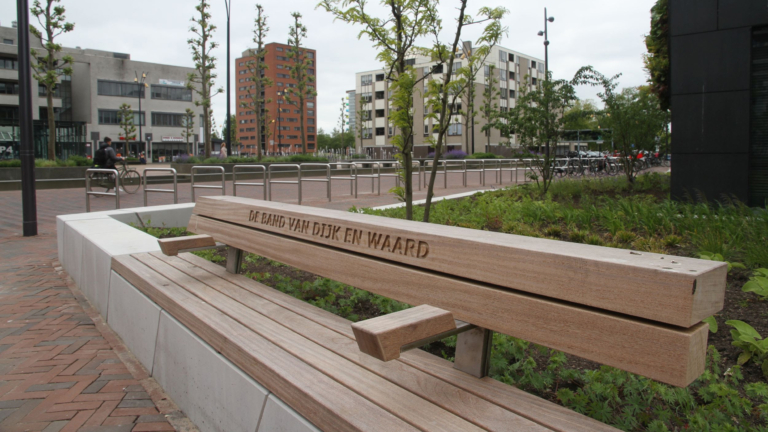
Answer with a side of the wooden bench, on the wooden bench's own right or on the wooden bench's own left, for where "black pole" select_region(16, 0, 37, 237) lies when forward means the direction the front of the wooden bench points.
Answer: on the wooden bench's own right

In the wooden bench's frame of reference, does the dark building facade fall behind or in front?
behind

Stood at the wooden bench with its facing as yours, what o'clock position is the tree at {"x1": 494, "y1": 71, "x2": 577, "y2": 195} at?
The tree is roughly at 5 o'clock from the wooden bench.

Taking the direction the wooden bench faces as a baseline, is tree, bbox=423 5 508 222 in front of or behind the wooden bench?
behind

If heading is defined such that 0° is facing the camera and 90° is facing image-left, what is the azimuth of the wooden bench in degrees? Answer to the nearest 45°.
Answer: approximately 45°

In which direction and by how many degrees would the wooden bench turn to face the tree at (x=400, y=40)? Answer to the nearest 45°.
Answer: approximately 135° to its right
